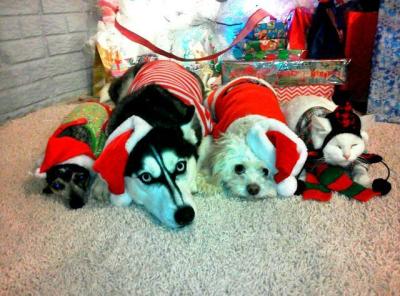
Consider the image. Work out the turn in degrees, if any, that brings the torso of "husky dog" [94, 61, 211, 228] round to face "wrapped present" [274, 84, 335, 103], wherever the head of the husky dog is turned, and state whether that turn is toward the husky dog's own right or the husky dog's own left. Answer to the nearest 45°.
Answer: approximately 135° to the husky dog's own left

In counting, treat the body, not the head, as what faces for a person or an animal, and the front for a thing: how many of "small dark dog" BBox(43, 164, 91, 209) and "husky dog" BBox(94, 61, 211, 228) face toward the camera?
2

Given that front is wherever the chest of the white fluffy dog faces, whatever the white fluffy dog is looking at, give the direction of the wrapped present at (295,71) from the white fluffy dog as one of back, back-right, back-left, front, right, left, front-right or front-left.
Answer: back

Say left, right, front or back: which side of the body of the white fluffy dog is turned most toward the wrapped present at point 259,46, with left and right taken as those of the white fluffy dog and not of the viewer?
back

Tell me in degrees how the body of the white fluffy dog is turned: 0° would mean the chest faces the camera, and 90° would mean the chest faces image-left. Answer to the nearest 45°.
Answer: approximately 0°

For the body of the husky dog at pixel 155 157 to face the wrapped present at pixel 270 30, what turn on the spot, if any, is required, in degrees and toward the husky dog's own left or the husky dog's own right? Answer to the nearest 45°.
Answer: approximately 135° to the husky dog's own left
